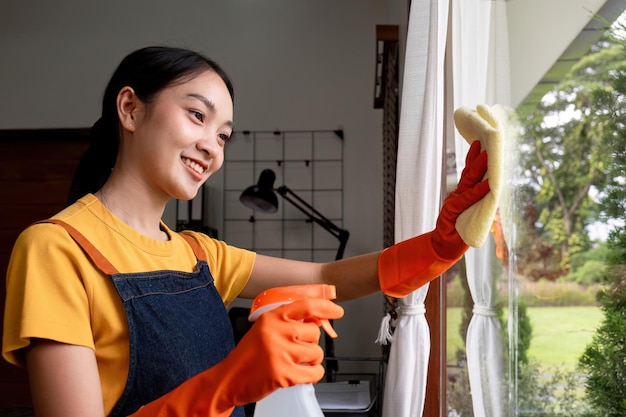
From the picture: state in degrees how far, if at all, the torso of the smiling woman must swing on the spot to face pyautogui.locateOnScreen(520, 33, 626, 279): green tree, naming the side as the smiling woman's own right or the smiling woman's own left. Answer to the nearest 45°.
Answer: approximately 90° to the smiling woman's own left

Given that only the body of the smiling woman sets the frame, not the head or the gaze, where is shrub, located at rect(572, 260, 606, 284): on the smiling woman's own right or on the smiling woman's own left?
on the smiling woman's own left

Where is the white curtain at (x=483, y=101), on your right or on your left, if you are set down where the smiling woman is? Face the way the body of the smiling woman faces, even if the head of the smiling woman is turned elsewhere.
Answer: on your left

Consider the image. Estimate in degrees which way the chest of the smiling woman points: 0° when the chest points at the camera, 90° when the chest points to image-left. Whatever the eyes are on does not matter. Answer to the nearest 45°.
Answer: approximately 315°

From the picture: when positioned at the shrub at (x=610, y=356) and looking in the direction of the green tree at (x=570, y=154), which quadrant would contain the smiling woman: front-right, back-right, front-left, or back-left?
back-left

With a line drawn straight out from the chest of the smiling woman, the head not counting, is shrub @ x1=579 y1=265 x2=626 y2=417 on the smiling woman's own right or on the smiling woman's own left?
on the smiling woman's own left
